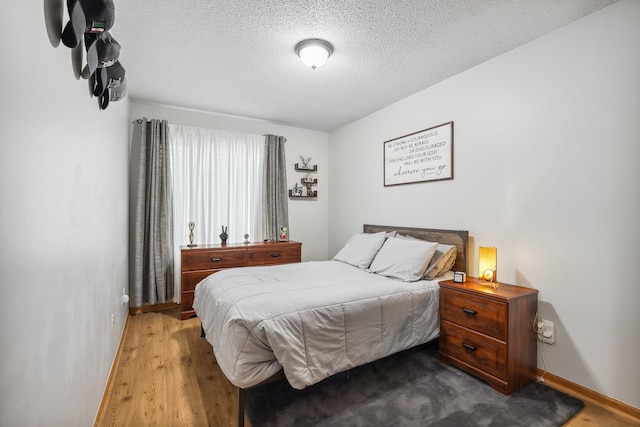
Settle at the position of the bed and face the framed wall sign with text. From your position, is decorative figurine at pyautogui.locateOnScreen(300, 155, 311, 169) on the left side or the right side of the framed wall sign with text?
left

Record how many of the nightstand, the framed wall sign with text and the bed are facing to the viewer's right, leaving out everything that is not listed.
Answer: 0

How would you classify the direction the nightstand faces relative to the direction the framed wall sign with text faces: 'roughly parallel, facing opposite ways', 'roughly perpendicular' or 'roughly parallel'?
roughly parallel

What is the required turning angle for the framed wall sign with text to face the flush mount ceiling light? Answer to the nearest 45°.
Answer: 0° — it already faces it

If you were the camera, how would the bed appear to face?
facing the viewer and to the left of the viewer

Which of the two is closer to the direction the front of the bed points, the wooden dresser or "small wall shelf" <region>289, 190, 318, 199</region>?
the wooden dresser

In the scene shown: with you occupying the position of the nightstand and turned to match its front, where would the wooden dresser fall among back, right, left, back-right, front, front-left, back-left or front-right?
front-right

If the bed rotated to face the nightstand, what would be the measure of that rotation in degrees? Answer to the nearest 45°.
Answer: approximately 135° to its left

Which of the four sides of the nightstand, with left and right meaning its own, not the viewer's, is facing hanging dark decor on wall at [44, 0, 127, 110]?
front
